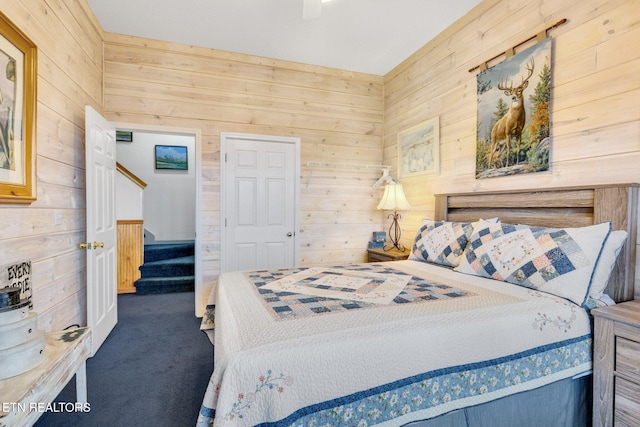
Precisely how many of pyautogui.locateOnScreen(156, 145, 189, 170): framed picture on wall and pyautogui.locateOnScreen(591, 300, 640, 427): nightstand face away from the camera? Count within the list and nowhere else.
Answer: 0

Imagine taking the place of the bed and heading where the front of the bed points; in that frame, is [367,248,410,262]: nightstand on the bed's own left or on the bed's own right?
on the bed's own right

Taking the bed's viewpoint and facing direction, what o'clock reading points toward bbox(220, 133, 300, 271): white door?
The white door is roughly at 3 o'clock from the bed.

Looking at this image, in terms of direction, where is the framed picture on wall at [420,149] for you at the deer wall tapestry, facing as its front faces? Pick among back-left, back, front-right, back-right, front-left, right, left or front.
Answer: right

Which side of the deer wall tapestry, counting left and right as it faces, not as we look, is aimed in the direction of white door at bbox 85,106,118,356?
front

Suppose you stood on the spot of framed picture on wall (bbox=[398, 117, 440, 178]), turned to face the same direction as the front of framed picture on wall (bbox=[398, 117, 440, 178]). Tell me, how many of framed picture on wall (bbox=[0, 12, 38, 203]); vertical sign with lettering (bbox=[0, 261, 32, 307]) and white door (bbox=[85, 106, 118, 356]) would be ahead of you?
3

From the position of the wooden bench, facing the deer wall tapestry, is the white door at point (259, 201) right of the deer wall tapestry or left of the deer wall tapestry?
left

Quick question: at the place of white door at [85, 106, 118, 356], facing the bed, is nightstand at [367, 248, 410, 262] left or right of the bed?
left

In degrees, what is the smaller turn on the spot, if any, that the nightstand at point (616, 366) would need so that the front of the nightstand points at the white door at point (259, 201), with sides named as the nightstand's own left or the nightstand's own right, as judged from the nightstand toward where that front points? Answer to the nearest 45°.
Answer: approximately 45° to the nightstand's own right

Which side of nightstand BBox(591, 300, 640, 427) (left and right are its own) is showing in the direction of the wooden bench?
front

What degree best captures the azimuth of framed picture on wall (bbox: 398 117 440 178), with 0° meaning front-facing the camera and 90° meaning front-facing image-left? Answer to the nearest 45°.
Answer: approximately 45°

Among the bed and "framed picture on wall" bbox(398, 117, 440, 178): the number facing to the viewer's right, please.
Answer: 0

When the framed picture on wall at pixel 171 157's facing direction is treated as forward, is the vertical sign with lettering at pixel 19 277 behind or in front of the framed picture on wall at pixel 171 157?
in front
